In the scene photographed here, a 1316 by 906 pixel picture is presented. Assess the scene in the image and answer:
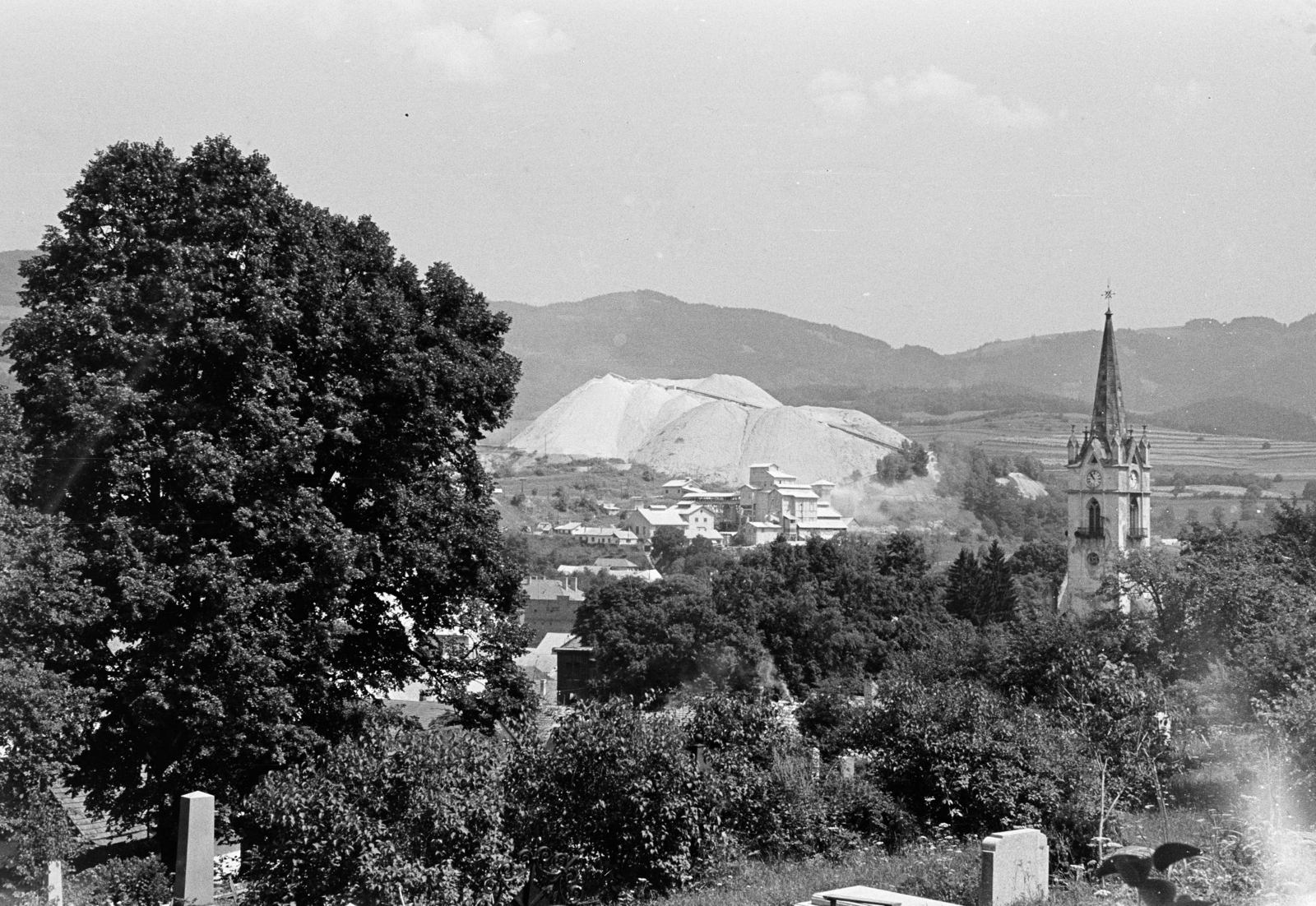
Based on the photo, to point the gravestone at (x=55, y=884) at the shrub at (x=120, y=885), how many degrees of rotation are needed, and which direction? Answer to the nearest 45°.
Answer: approximately 90° to its left

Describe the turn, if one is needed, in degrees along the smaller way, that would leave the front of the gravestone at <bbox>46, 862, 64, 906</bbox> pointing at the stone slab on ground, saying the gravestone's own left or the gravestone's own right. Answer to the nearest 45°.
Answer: approximately 45° to the gravestone's own left

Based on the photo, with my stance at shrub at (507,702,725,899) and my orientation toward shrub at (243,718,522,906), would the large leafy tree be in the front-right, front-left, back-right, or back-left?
front-right

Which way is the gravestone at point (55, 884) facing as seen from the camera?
toward the camera
